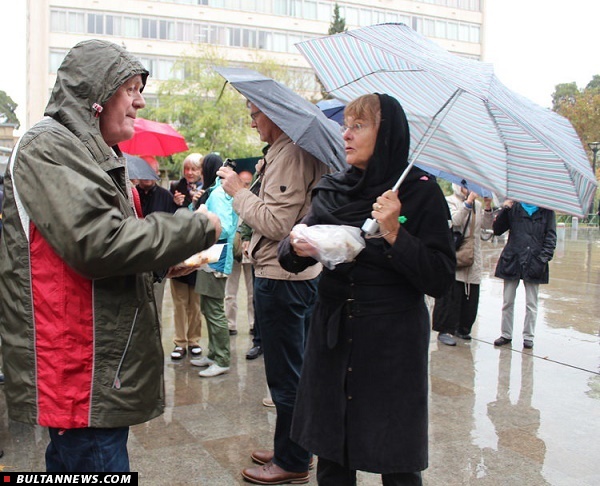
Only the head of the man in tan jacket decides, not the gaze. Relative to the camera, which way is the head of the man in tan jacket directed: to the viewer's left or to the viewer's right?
to the viewer's left

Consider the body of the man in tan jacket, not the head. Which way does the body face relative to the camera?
to the viewer's left

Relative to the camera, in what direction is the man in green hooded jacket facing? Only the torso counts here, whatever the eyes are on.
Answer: to the viewer's right

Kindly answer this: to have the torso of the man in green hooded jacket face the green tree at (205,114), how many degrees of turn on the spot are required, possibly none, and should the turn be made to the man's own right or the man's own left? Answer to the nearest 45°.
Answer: approximately 90° to the man's own left

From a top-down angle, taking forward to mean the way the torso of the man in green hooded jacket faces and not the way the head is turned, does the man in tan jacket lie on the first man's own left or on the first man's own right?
on the first man's own left

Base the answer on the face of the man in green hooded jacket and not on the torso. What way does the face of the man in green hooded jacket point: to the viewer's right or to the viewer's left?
to the viewer's right

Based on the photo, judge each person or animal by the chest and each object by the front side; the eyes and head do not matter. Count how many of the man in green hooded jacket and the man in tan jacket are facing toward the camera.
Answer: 0

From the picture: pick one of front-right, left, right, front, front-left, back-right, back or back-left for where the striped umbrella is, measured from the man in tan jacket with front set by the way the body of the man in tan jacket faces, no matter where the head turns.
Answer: back-left

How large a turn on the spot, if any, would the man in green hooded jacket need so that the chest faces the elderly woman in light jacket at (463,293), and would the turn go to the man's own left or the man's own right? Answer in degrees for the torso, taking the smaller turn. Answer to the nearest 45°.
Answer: approximately 45° to the man's own left

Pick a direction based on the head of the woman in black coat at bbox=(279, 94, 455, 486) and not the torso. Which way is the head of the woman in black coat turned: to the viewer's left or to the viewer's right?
to the viewer's left

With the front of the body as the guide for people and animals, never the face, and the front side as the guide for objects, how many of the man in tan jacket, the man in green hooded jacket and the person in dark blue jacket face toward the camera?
1

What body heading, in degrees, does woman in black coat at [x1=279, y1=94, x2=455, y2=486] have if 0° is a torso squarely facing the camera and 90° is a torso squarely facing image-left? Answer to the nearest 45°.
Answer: approximately 45°

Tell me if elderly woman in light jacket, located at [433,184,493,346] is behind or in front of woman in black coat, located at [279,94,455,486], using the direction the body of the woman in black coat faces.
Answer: behind

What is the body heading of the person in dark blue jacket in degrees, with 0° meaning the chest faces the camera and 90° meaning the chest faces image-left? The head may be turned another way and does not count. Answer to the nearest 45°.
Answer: approximately 0°

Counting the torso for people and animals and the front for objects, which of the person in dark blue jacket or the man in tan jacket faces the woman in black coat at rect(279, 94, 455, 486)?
the person in dark blue jacket
